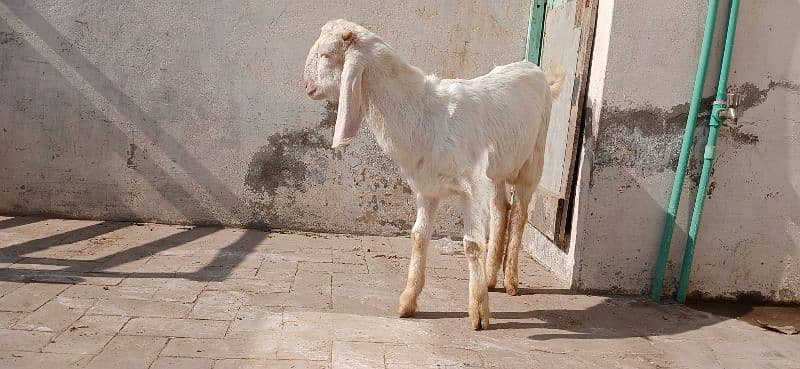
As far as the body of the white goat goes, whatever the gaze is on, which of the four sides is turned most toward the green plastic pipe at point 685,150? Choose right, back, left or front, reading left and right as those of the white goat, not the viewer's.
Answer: back

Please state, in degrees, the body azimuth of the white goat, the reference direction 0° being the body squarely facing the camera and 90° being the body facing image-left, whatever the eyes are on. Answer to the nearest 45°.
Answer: approximately 45°

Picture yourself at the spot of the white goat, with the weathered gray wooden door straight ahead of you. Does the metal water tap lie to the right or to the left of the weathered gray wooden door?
right

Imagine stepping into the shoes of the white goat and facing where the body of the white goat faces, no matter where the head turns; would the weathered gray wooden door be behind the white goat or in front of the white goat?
behind

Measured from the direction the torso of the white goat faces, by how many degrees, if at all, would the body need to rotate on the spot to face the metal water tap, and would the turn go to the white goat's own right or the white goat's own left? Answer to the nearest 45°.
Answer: approximately 135° to the white goat's own left

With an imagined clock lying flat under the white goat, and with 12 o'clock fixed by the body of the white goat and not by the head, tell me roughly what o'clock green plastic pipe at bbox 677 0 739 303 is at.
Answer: The green plastic pipe is roughly at 7 o'clock from the white goat.
